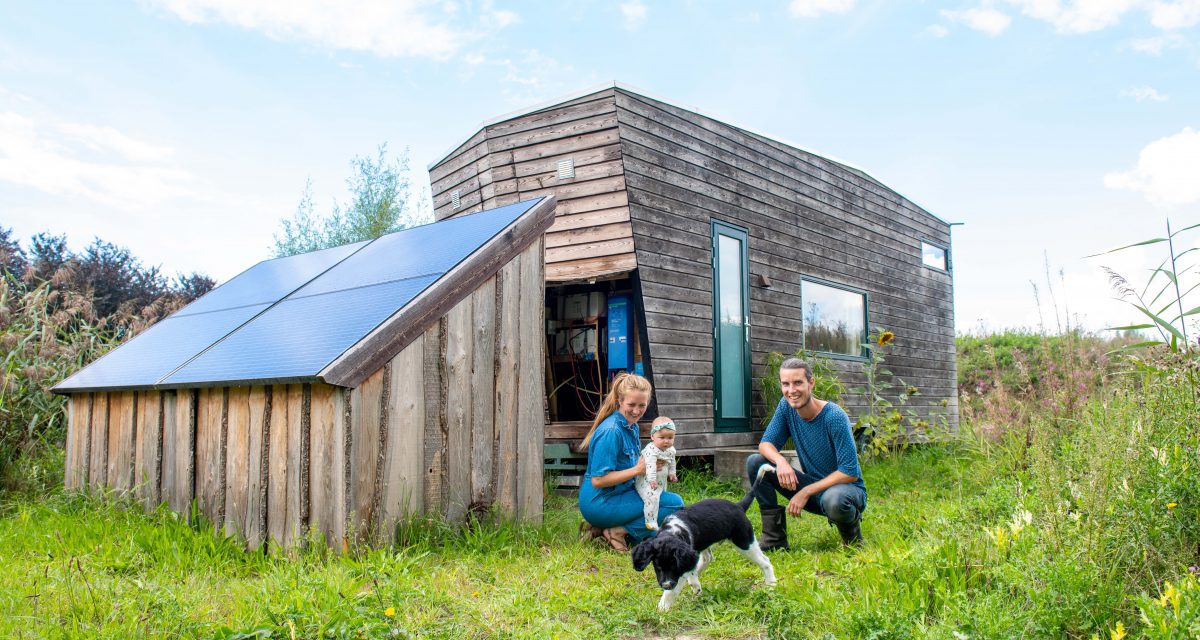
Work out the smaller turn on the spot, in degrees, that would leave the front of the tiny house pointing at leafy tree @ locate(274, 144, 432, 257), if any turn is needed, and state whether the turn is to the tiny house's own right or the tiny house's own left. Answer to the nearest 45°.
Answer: approximately 180°

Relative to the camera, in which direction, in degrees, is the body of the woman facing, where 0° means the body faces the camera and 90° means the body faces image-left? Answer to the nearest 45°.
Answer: approximately 270°

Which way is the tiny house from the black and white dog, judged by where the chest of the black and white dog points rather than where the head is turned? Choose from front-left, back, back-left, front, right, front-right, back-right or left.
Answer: back-right

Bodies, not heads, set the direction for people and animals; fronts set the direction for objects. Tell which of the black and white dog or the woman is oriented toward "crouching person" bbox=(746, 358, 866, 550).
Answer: the woman

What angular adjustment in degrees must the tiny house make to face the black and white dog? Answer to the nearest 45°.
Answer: approximately 45° to its right

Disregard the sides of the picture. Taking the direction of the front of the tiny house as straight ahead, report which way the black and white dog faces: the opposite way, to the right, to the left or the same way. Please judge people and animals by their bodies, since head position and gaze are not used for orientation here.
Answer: to the right

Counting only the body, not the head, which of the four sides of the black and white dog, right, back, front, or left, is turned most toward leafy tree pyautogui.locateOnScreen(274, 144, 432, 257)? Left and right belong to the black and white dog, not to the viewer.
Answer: right

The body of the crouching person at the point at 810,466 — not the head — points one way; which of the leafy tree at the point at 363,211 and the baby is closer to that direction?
the baby
